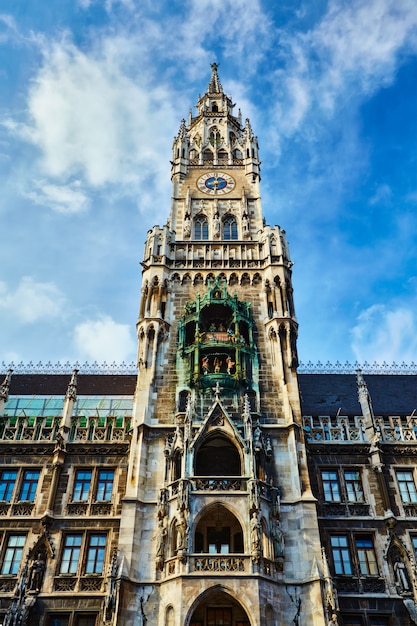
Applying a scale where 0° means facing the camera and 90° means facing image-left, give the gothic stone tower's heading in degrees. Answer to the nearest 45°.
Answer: approximately 0°
